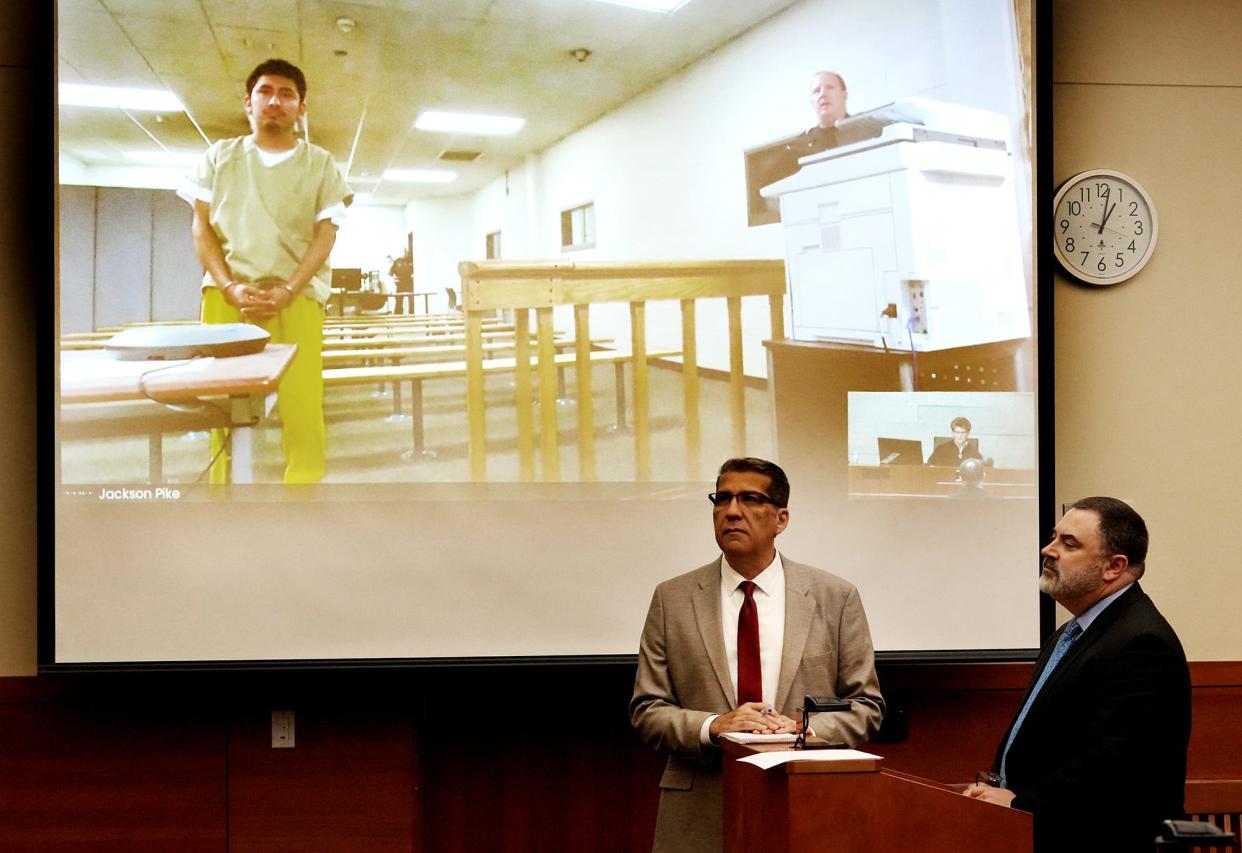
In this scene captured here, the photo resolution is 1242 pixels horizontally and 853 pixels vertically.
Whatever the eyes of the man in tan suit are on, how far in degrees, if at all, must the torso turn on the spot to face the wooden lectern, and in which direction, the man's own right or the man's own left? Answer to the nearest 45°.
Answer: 0° — they already face it

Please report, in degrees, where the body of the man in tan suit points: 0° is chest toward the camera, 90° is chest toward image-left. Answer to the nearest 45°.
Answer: approximately 0°

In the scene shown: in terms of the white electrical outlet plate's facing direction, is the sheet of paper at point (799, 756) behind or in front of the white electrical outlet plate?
in front
